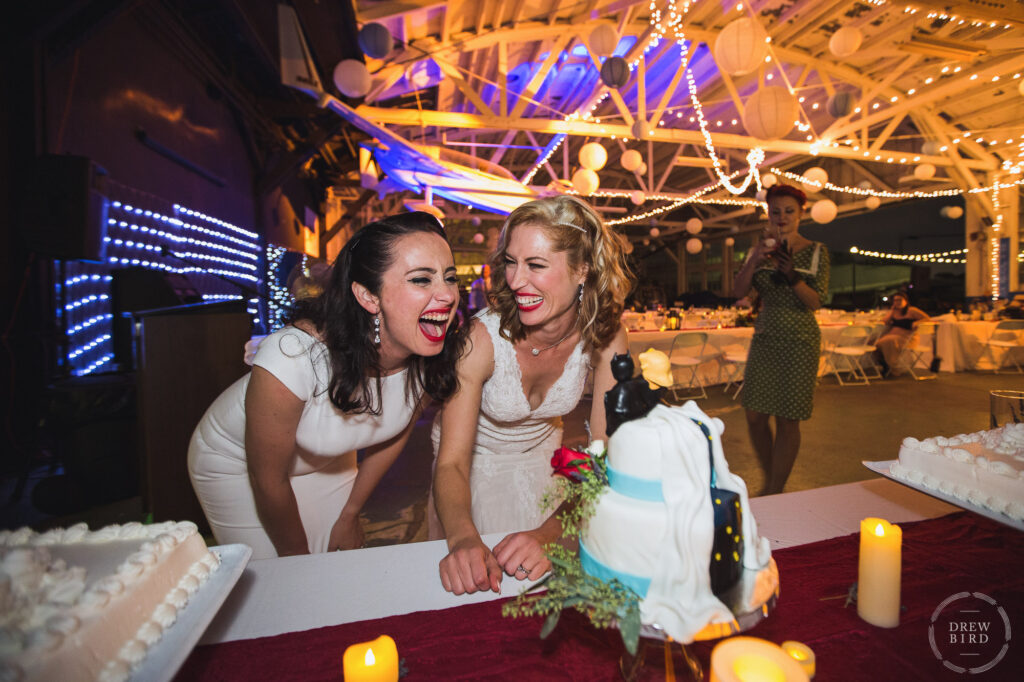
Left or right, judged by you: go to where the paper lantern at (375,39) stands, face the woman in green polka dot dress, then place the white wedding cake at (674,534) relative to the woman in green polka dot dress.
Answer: right
